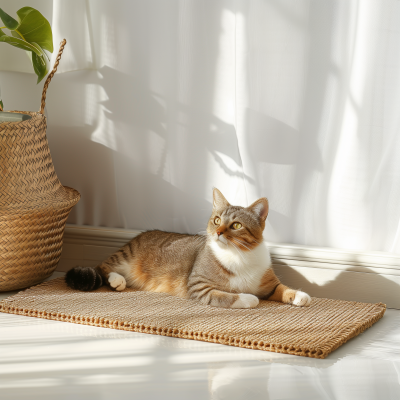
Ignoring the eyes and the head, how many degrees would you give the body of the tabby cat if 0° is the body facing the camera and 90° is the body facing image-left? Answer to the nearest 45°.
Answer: approximately 315°

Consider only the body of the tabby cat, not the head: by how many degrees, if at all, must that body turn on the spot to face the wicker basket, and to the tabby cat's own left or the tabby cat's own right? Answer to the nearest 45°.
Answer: approximately 135° to the tabby cat's own right
